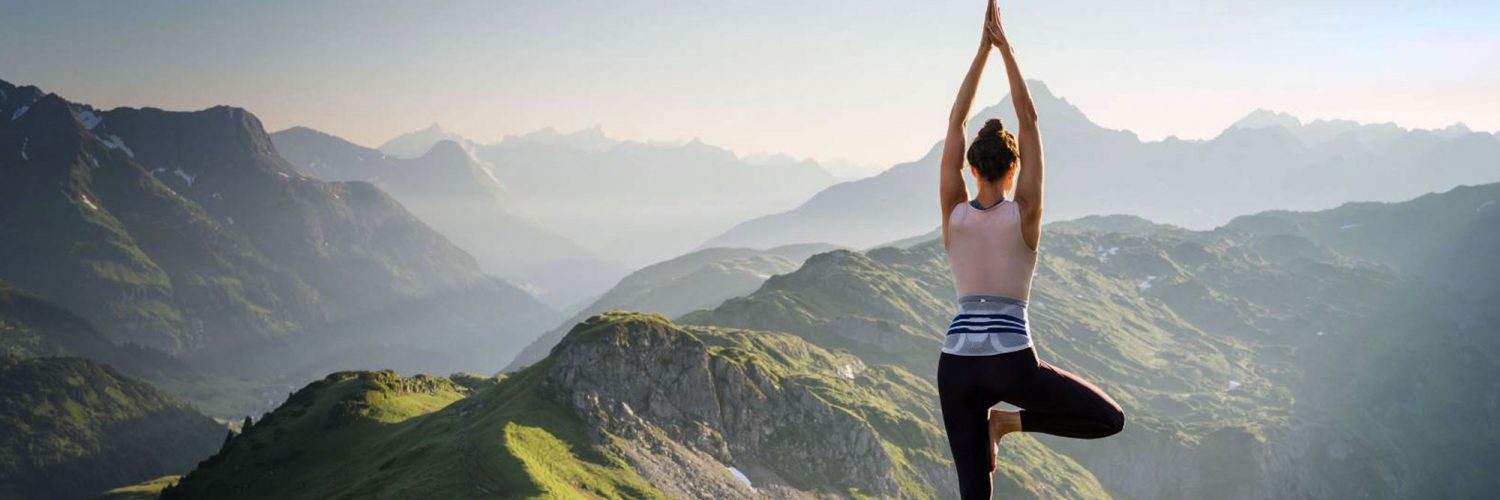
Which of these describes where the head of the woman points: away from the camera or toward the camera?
away from the camera

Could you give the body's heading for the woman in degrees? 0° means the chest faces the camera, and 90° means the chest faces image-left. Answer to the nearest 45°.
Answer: approximately 180°
